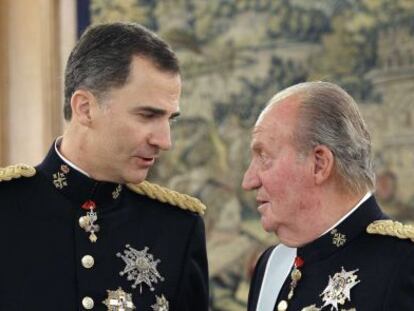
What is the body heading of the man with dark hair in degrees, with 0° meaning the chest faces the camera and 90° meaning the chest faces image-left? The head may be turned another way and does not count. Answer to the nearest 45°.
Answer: approximately 0°

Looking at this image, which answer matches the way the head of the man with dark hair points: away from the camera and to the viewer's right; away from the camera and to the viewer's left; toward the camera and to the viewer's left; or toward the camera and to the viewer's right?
toward the camera and to the viewer's right
